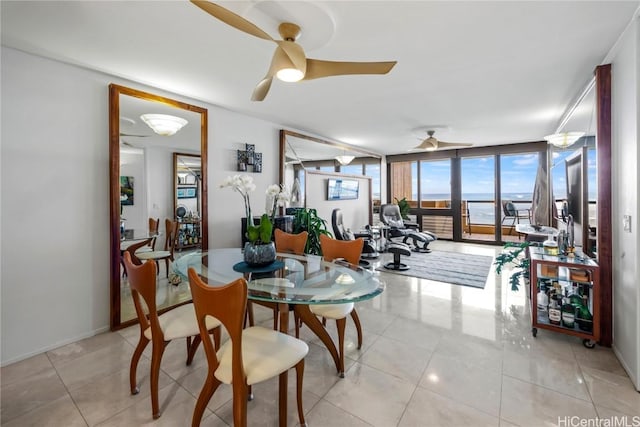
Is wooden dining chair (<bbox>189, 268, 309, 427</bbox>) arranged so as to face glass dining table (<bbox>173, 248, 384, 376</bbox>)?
yes

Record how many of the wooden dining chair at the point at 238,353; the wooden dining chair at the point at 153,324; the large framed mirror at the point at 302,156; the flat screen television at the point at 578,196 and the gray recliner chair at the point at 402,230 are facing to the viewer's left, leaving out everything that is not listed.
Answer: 1

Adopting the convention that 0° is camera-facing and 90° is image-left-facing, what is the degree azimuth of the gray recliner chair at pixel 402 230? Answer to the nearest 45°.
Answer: approximately 315°

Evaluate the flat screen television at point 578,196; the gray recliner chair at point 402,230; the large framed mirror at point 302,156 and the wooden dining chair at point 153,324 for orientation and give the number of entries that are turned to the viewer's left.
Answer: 1

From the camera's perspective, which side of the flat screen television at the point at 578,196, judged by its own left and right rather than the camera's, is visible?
left

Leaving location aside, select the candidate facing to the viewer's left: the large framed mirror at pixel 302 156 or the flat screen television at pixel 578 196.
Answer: the flat screen television

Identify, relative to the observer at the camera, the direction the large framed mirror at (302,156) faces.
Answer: facing the viewer and to the right of the viewer

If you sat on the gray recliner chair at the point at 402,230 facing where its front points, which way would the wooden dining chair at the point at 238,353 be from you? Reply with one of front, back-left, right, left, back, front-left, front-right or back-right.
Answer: front-right

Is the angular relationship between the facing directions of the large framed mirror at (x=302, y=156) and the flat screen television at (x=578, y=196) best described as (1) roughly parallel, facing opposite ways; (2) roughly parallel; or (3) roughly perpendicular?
roughly parallel, facing opposite ways

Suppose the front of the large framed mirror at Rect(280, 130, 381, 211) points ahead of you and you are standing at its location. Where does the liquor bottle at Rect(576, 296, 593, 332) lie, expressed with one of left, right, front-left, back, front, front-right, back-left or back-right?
front

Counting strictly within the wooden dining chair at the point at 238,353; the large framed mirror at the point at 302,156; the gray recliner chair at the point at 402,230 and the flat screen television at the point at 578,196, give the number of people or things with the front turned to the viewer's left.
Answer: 1

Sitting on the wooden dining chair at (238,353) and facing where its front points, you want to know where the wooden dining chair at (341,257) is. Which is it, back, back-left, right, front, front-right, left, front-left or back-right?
front

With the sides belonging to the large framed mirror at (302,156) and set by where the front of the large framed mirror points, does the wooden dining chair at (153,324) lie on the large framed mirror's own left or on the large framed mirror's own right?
on the large framed mirror's own right

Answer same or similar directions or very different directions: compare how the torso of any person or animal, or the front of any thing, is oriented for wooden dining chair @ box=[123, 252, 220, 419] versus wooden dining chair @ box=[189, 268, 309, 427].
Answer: same or similar directions

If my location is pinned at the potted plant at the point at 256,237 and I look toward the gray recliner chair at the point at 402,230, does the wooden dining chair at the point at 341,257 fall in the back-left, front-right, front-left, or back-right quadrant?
front-right

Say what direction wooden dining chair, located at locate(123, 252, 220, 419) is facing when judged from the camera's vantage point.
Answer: facing away from the viewer and to the right of the viewer
